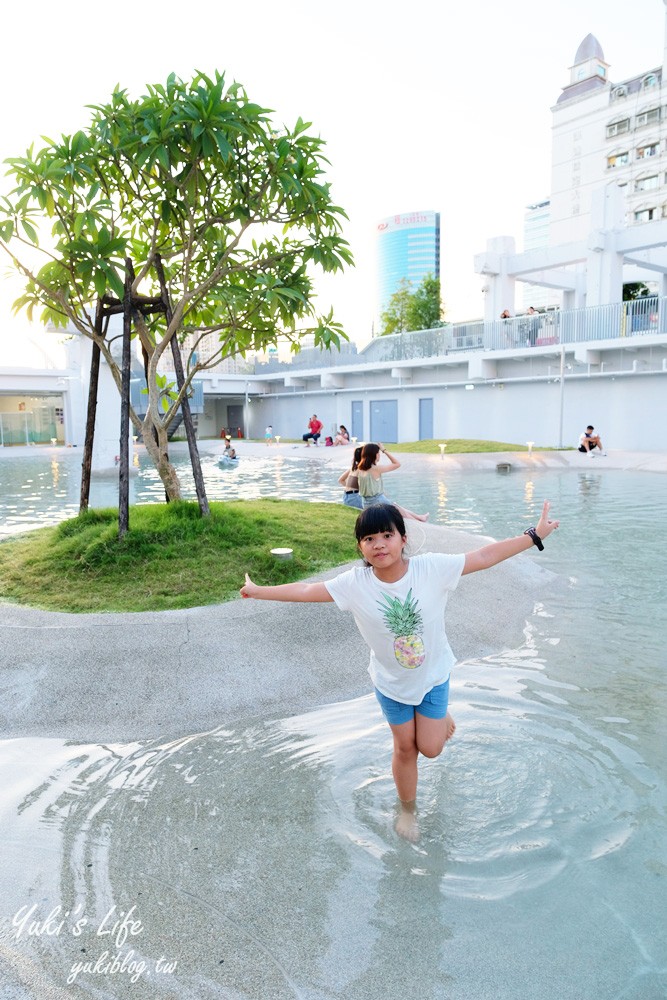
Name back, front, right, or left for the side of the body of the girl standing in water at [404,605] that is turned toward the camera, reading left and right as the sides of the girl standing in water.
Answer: front

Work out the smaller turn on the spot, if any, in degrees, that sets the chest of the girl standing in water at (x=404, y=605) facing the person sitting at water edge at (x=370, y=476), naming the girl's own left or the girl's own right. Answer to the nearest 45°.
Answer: approximately 180°

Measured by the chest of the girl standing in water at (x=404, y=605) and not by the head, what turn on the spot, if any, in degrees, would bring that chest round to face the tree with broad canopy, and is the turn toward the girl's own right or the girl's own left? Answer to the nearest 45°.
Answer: approximately 135° to the girl's own right

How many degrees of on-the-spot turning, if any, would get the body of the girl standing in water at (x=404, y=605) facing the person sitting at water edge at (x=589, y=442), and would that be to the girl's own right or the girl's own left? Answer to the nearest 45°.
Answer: approximately 180°

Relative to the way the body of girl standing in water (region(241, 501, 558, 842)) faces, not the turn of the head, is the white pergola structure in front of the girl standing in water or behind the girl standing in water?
behind

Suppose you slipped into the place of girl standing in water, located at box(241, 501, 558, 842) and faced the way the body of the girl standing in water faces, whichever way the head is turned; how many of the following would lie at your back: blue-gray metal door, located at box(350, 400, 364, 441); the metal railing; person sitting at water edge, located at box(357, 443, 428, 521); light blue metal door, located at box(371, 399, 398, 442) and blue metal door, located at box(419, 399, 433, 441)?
5

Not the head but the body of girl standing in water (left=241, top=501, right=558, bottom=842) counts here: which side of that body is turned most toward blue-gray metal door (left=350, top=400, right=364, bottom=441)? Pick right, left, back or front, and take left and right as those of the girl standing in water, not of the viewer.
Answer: back

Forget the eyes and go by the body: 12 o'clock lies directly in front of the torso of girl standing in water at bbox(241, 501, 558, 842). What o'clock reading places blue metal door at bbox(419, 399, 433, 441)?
The blue metal door is roughly at 6 o'clock from the girl standing in water.

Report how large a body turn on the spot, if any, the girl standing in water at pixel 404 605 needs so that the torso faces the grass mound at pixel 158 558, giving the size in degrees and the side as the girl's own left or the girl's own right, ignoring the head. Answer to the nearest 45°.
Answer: approximately 135° to the girl's own right

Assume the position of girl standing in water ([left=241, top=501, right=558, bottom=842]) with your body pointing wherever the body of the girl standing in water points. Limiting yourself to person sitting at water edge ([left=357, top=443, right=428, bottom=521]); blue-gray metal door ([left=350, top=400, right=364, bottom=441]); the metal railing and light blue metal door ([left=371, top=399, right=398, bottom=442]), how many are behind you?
4

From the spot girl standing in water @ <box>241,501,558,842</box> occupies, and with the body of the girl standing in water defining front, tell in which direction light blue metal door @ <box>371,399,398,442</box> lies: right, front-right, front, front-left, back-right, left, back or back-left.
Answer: back
